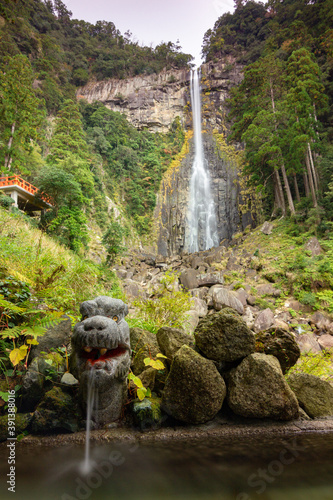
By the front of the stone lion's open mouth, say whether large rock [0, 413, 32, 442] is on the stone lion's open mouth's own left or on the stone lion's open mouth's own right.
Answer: on the stone lion's open mouth's own right

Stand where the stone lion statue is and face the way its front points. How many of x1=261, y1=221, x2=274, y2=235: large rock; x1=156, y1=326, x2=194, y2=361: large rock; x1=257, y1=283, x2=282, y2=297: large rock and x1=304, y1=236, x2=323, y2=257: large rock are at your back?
4

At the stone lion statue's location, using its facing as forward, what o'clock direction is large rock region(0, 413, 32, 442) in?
The large rock is roughly at 2 o'clock from the stone lion statue.

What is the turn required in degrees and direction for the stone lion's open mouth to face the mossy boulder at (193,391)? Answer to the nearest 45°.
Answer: approximately 135° to its left

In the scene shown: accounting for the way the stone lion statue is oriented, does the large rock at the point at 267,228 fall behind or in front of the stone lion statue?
behind

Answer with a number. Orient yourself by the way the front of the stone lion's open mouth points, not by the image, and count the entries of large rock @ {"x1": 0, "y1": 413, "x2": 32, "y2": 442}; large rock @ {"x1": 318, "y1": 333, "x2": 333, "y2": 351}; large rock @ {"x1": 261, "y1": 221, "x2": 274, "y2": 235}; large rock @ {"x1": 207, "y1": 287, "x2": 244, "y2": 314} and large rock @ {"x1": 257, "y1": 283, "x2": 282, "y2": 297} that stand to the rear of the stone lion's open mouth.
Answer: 4

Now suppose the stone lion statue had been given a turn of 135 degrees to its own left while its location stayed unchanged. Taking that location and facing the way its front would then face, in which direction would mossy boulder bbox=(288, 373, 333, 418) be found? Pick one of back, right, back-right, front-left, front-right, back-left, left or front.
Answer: front

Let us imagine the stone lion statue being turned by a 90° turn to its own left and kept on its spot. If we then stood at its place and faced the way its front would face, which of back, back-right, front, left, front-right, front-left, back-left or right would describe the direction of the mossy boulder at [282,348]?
front-left

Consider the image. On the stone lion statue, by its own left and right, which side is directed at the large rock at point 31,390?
right

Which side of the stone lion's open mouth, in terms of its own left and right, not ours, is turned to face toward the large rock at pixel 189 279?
back

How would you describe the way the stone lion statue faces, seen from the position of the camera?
facing the viewer and to the left of the viewer

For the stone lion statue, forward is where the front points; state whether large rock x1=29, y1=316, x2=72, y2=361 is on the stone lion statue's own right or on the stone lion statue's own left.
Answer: on the stone lion statue's own right
